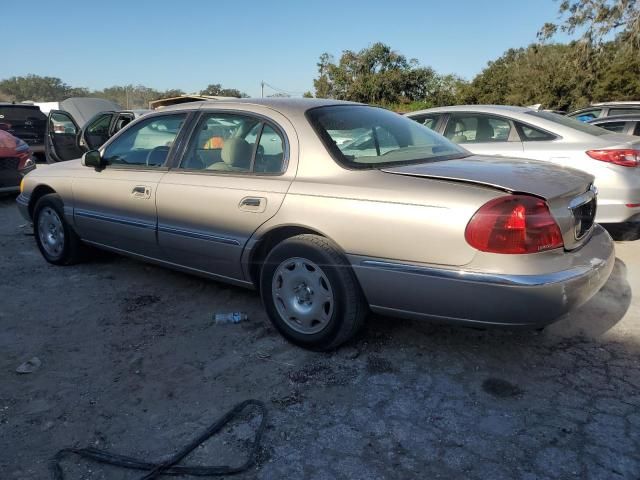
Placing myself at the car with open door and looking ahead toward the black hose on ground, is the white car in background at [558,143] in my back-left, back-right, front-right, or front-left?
front-left

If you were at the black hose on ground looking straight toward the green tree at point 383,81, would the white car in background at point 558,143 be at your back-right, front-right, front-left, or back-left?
front-right

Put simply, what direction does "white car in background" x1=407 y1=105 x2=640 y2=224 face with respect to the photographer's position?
facing away from the viewer and to the left of the viewer

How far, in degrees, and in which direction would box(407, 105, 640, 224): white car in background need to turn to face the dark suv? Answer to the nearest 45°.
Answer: approximately 45° to its left

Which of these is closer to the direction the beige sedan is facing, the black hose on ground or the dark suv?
the dark suv

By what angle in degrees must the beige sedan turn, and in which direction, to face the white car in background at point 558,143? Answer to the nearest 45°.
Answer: approximately 90° to its right

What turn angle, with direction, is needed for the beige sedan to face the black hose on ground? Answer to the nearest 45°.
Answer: approximately 90° to its left

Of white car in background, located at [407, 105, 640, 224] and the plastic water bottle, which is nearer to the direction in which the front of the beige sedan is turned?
the plastic water bottle

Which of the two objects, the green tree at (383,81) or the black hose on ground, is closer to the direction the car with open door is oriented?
the black hose on ground

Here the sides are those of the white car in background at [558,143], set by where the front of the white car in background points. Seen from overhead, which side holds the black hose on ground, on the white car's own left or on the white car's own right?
on the white car's own left

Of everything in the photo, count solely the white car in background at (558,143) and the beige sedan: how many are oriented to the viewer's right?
0

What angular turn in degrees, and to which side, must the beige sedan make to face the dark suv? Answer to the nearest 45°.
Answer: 0° — it already faces it

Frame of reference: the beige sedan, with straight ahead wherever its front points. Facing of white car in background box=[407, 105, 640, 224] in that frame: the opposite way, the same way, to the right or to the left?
the same way

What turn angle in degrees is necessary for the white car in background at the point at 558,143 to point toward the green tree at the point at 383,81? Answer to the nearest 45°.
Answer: approximately 45° to its right

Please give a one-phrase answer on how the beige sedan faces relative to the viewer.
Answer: facing away from the viewer and to the left of the viewer

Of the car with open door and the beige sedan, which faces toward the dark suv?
the beige sedan
